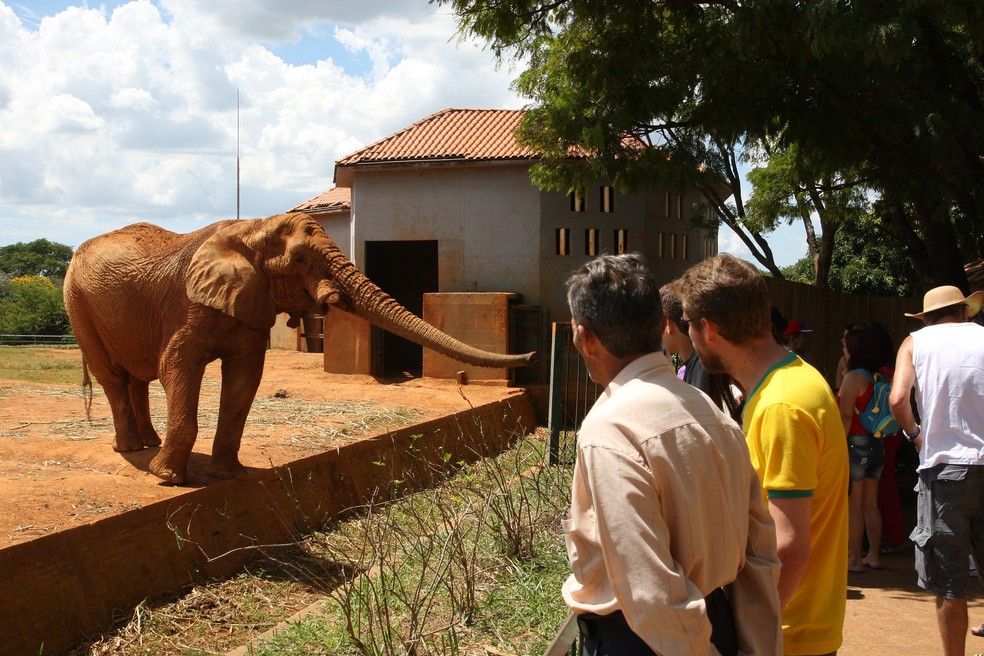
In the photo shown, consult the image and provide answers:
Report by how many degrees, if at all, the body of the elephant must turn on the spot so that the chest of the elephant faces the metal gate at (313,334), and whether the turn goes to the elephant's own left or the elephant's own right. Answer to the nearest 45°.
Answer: approximately 135° to the elephant's own left

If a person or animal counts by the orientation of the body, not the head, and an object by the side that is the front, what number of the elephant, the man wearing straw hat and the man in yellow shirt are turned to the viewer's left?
1

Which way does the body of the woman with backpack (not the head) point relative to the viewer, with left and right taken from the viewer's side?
facing away from the viewer and to the left of the viewer

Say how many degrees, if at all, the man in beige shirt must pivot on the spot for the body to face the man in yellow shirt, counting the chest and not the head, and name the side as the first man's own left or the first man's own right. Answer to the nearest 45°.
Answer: approximately 90° to the first man's own right

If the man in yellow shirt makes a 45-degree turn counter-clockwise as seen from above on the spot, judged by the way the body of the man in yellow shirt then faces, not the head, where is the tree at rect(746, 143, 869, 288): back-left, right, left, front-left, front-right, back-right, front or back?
back-right

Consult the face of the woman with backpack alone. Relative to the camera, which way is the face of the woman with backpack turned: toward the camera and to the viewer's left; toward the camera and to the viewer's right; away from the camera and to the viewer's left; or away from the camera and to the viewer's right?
away from the camera and to the viewer's left

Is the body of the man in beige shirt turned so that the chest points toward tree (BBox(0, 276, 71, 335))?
yes

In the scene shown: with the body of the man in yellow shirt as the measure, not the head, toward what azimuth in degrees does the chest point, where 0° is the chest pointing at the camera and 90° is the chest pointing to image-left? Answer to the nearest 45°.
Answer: approximately 90°

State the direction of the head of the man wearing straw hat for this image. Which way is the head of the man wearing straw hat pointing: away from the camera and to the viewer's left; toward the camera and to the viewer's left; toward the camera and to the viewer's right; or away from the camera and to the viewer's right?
away from the camera and to the viewer's left

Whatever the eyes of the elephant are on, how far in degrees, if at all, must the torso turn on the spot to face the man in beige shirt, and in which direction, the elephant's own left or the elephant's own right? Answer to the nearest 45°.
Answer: approximately 45° to the elephant's own right

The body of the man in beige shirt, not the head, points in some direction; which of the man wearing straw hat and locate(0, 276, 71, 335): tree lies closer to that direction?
the tree

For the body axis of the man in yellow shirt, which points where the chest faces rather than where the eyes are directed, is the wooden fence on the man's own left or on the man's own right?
on the man's own right
